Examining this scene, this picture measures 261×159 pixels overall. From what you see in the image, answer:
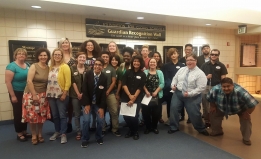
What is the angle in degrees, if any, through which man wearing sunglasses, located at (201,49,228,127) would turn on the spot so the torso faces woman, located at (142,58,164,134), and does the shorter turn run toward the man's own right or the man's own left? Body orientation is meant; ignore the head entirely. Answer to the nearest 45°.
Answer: approximately 45° to the man's own right

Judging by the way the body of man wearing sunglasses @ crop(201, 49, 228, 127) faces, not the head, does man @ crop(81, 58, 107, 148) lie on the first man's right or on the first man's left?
on the first man's right

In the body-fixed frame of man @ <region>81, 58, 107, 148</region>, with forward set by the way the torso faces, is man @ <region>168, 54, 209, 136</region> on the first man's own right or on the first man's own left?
on the first man's own left

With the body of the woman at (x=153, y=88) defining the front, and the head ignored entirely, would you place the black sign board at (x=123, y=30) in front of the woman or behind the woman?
behind

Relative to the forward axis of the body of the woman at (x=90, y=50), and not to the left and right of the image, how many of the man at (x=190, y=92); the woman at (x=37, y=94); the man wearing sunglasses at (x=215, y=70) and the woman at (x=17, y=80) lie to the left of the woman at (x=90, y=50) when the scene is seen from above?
2

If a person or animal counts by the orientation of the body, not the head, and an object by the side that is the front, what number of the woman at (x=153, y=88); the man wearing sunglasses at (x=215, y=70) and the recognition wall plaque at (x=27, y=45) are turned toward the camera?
3

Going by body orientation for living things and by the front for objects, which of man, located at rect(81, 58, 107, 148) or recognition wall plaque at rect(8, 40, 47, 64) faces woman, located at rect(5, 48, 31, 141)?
the recognition wall plaque

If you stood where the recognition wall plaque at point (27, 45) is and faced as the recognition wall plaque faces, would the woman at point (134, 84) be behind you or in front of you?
in front
